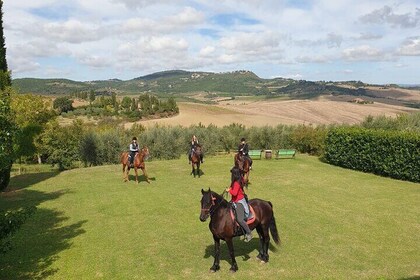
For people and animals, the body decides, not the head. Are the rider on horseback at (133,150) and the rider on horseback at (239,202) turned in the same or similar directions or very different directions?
very different directions

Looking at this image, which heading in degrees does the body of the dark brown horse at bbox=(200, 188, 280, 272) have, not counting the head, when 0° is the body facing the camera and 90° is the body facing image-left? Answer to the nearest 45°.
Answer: approximately 45°

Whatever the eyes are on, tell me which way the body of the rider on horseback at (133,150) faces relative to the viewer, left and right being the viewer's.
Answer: facing the viewer and to the right of the viewer

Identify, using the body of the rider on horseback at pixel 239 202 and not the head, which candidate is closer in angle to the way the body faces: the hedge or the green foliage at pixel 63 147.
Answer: the green foliage

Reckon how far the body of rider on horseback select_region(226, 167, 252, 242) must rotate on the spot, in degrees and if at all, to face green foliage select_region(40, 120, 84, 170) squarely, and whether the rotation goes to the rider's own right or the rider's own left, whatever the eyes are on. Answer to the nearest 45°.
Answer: approximately 45° to the rider's own right

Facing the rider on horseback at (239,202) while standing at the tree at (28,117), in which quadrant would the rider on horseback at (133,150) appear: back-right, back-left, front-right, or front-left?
front-left

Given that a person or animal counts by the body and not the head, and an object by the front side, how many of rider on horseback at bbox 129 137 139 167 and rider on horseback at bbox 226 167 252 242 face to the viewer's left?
1

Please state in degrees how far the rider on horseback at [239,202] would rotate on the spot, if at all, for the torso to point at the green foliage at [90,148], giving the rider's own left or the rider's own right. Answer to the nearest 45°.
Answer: approximately 45° to the rider's own right

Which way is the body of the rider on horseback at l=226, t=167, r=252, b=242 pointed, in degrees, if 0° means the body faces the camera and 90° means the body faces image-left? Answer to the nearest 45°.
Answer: approximately 90°

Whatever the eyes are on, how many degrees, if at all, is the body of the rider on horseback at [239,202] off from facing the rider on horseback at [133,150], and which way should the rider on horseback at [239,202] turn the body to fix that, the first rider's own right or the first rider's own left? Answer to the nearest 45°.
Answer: approximately 45° to the first rider's own right

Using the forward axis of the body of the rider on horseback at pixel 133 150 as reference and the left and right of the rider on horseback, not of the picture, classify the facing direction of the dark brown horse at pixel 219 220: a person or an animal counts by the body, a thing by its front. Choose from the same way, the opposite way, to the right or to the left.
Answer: to the right

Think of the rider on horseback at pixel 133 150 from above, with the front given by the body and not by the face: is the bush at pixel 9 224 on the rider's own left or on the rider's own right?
on the rider's own right

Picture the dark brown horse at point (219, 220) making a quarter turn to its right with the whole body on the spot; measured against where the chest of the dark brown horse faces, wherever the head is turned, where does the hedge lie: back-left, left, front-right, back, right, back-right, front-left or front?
right
